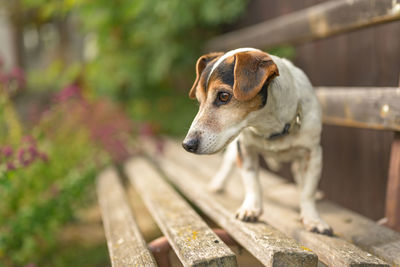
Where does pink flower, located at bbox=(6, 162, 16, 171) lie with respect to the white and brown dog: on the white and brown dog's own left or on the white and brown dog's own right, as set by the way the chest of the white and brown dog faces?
on the white and brown dog's own right

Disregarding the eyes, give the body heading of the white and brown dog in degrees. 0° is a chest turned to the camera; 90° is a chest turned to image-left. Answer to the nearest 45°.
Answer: approximately 0°
